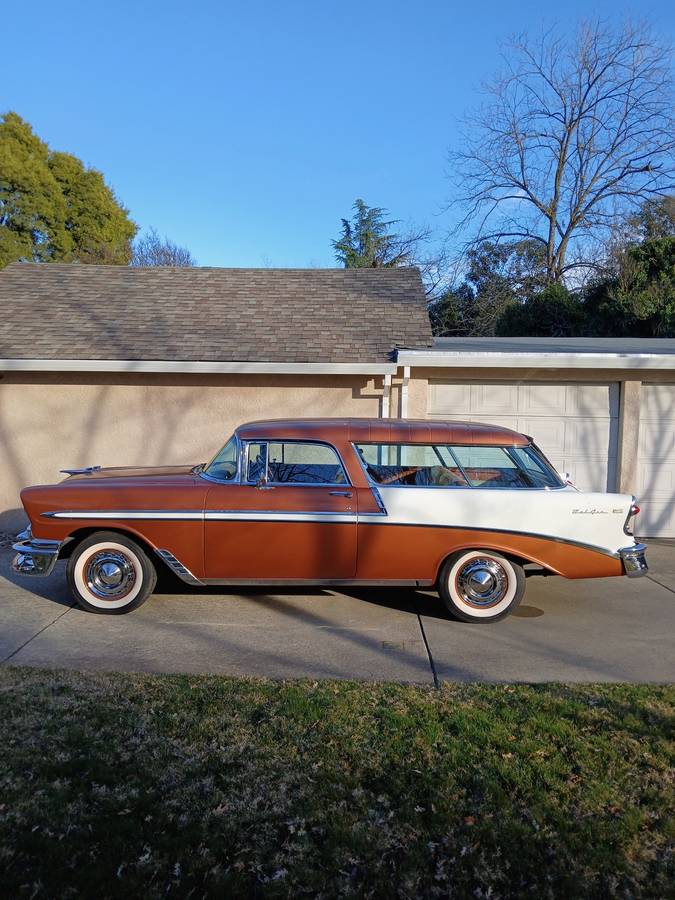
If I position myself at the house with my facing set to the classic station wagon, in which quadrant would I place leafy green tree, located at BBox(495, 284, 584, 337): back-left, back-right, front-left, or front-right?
back-left

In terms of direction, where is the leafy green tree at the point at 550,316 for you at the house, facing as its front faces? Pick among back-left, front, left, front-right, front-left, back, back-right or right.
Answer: back-left

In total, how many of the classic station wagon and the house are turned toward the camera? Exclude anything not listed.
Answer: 1

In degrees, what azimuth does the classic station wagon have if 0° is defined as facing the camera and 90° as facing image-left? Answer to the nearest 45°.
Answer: approximately 90°

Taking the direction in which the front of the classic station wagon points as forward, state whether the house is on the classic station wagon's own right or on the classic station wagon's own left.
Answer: on the classic station wagon's own right

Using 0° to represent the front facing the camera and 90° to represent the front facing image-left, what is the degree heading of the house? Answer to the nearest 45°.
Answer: approximately 0°

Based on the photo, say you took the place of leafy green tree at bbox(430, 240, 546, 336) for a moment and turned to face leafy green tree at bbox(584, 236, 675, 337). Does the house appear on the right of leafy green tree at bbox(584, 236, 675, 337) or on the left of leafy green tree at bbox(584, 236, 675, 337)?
right

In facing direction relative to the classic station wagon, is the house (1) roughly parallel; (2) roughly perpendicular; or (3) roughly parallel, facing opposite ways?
roughly perpendicular

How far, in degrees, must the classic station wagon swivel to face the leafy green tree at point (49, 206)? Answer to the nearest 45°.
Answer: approximately 45° to its right
